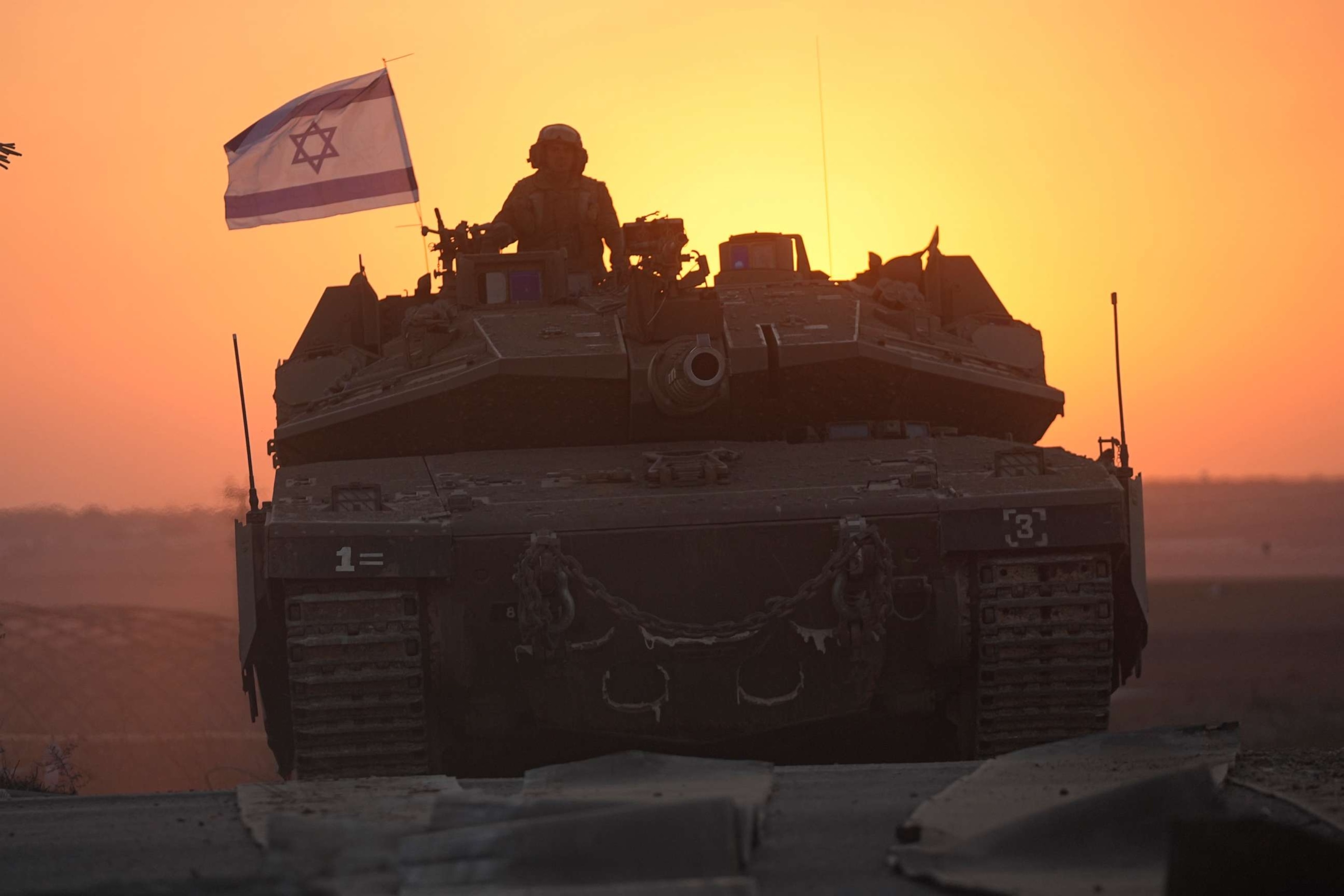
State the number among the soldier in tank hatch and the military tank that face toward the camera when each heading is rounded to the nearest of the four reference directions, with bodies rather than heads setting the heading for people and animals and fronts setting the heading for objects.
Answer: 2

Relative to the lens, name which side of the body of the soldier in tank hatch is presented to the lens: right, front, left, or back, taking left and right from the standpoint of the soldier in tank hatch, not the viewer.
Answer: front

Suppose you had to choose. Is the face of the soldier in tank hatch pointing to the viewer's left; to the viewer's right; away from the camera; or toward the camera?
toward the camera

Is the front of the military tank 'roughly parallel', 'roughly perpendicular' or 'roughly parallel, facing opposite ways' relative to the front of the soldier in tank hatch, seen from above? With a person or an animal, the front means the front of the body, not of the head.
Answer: roughly parallel

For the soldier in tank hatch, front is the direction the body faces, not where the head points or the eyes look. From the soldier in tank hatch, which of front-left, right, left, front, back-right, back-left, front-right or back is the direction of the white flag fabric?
back-right

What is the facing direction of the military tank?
toward the camera
